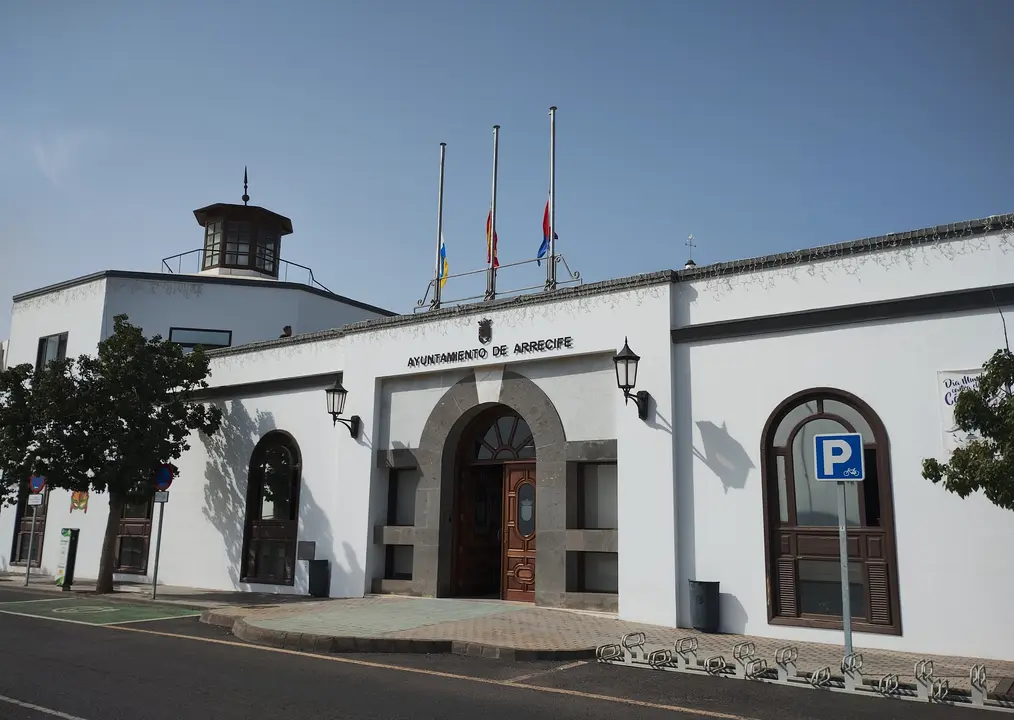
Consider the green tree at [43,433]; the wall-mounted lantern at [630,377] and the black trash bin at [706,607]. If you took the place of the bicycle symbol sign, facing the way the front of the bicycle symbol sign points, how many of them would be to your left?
0

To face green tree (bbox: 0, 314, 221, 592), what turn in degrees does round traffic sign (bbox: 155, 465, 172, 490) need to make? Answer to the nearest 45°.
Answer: approximately 135° to its right

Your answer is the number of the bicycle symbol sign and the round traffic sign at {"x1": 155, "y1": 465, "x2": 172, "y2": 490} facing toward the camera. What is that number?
2

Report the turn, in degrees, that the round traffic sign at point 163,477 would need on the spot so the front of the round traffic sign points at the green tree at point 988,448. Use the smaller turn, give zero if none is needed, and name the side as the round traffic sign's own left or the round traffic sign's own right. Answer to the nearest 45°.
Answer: approximately 45° to the round traffic sign's own left

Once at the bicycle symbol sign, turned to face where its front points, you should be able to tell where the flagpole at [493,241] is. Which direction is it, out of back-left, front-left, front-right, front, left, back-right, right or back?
back-right

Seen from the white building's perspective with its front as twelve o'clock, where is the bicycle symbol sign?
The bicycle symbol sign is roughly at 10 o'clock from the white building.

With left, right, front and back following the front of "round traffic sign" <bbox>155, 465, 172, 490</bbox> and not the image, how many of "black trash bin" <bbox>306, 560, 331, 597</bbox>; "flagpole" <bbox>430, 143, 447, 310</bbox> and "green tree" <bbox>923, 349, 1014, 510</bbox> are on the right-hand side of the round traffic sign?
0

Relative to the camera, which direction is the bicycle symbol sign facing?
toward the camera

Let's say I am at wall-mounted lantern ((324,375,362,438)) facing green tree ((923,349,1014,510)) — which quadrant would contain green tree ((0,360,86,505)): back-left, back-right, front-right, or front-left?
back-right

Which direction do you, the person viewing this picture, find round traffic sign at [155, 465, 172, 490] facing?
facing the viewer

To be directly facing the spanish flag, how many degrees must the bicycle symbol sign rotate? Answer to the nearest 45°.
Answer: approximately 135° to its right

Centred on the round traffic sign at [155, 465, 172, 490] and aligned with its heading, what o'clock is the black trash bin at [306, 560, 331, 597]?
The black trash bin is roughly at 10 o'clock from the round traffic sign.

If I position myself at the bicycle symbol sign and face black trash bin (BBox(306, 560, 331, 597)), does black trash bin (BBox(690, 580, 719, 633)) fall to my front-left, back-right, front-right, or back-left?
front-right

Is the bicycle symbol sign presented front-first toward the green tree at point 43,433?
no

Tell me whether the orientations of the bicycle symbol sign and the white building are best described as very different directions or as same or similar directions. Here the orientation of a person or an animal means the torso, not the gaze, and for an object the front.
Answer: same or similar directions

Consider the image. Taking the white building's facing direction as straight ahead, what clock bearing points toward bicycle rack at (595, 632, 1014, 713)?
The bicycle rack is roughly at 10 o'clock from the white building.

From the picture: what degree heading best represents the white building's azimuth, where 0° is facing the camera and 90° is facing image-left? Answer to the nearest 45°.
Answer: approximately 45°

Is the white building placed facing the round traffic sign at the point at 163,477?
no
